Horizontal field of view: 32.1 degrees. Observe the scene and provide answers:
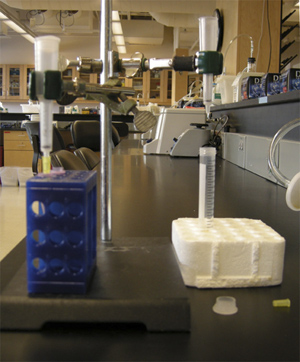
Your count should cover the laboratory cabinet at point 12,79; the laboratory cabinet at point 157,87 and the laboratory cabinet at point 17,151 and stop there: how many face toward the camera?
3

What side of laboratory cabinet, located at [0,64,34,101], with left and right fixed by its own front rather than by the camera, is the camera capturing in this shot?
front

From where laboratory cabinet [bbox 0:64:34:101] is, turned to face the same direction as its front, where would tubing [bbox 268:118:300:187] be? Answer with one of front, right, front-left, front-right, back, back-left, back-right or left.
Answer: front

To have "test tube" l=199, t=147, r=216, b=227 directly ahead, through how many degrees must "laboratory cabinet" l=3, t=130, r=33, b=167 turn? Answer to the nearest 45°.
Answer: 0° — it already faces it

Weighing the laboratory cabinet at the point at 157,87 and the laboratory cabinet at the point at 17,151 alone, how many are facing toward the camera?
2

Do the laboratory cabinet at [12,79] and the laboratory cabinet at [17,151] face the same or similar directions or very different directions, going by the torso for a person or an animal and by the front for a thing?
same or similar directions

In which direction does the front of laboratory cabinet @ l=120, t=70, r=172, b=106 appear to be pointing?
toward the camera

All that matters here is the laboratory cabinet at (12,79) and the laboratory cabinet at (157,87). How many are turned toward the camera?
2

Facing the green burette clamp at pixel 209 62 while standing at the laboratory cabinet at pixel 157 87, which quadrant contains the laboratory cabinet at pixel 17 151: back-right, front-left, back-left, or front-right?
front-right

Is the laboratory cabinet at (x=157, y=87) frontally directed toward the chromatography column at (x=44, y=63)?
yes

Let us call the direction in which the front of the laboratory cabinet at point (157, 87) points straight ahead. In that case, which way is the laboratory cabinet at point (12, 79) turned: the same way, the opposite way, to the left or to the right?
the same way

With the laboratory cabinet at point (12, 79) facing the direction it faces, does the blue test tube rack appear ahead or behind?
ahead

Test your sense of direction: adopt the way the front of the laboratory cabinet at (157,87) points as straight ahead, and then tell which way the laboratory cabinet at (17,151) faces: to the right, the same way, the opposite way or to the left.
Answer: the same way

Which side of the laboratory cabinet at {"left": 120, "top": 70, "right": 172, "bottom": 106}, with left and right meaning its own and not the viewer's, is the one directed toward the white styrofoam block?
front

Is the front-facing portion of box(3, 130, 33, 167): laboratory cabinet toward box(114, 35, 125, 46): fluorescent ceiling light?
no

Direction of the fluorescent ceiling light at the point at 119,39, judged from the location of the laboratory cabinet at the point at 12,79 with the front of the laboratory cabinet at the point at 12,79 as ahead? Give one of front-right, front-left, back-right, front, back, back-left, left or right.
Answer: front-left

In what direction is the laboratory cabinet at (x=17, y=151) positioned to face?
toward the camera
